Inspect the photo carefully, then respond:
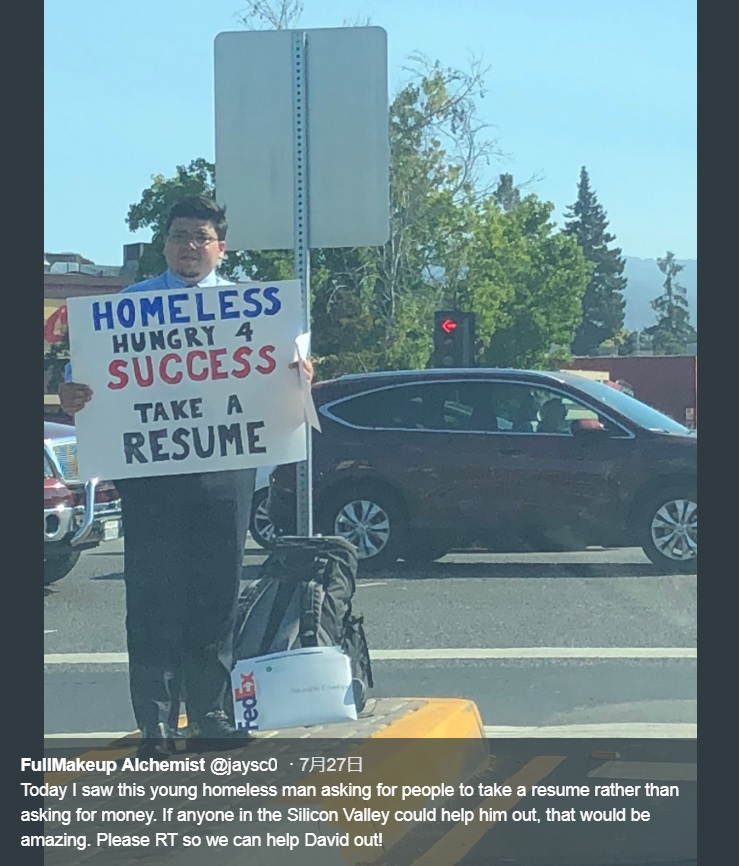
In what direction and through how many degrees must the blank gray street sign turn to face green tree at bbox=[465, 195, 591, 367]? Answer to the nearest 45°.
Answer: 0° — it already faces it

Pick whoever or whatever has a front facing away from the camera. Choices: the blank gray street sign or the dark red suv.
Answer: the blank gray street sign

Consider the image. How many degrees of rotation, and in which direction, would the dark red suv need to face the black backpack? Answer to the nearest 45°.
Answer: approximately 90° to its right

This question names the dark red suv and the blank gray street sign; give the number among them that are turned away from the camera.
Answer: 1

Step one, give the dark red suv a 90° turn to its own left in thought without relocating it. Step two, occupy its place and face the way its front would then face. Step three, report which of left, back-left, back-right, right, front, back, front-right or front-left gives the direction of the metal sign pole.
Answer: back

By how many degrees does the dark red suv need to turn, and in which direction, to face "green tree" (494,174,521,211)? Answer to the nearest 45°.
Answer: approximately 90° to its left

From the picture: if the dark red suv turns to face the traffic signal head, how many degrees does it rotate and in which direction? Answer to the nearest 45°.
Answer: approximately 90° to its left

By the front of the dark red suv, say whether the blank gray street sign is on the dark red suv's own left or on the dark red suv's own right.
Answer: on the dark red suv's own right

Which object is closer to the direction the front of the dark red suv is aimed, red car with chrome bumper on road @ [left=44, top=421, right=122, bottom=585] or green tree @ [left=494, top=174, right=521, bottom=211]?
the green tree

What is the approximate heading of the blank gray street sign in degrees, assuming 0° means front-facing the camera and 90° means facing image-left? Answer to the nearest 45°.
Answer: approximately 180°

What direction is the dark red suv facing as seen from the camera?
to the viewer's right

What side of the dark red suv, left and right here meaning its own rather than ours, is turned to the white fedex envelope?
right

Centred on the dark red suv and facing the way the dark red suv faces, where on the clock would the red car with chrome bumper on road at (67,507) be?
The red car with chrome bumper on road is roughly at 5 o'clock from the dark red suv.

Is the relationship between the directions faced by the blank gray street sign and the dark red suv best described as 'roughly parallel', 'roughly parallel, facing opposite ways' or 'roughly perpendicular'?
roughly perpendicular
